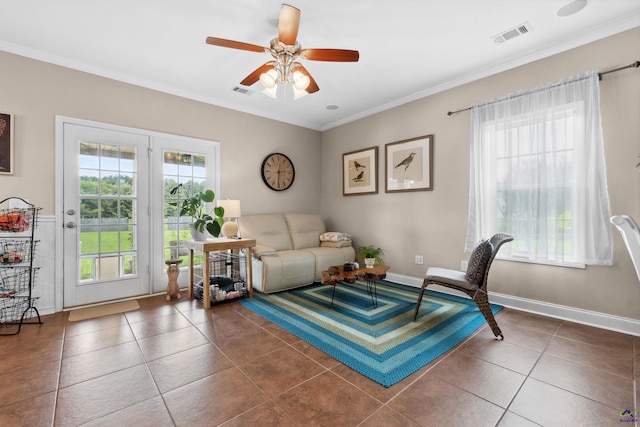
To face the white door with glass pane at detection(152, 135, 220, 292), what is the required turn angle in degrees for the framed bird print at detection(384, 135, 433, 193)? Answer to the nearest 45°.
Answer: approximately 45° to its right

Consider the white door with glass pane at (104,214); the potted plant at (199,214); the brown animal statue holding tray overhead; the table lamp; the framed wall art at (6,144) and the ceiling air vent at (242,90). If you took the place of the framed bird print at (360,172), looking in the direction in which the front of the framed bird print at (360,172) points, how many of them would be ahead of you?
6

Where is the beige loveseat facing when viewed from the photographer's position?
facing the viewer and to the right of the viewer

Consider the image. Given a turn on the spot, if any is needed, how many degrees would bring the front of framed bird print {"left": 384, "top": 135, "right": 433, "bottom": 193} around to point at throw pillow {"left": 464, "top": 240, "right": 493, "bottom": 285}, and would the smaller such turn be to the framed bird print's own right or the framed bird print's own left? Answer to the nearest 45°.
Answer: approximately 45° to the framed bird print's own left

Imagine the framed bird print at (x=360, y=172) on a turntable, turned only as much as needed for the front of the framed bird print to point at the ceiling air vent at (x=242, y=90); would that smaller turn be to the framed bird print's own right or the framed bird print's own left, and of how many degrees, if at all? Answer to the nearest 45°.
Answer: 0° — it already faces it

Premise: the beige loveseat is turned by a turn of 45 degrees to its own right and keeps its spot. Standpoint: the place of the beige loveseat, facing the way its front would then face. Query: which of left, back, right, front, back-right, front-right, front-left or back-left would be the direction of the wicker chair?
front-left

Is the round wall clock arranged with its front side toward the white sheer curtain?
yes

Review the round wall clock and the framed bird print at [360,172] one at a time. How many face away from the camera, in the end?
0

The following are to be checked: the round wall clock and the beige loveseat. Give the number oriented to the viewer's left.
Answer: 0

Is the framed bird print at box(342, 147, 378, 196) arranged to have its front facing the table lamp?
yes

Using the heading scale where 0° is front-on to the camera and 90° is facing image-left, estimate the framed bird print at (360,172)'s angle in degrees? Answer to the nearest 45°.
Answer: approximately 45°

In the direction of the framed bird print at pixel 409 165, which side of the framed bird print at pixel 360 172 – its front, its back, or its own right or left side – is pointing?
left

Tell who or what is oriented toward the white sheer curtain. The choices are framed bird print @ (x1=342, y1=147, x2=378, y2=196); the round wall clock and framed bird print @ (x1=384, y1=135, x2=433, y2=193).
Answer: the round wall clock

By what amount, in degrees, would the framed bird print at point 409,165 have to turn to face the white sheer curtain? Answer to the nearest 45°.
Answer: approximately 90° to its left

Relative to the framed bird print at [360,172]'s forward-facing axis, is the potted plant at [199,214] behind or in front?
in front

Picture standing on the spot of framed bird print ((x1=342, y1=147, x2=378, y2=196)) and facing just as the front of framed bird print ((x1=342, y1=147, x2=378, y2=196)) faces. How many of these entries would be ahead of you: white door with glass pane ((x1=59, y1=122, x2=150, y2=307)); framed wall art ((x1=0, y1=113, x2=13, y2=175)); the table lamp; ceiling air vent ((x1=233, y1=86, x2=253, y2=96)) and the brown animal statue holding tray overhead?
5

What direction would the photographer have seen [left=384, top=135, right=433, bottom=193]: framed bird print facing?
facing the viewer and to the left of the viewer

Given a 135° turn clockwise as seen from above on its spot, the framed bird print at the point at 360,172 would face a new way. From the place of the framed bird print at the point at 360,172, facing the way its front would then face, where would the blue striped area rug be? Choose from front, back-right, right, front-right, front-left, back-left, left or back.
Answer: back

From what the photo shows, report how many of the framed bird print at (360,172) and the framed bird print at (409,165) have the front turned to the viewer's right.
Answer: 0

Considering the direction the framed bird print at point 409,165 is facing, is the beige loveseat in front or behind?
in front
